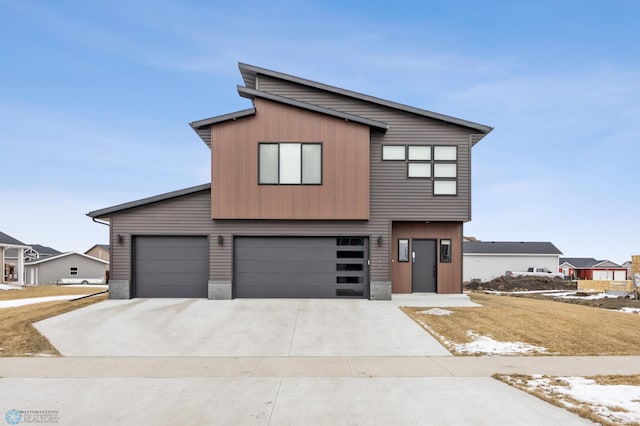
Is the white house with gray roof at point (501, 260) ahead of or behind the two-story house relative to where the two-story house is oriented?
behind

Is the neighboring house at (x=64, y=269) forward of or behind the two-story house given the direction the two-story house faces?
behind

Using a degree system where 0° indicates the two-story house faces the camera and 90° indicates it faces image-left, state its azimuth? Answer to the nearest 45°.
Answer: approximately 0°
